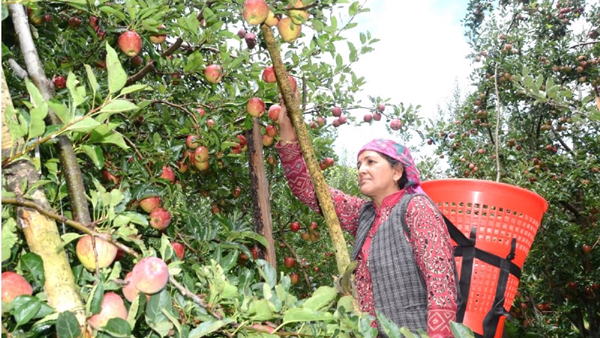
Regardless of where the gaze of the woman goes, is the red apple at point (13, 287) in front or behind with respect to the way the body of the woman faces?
in front

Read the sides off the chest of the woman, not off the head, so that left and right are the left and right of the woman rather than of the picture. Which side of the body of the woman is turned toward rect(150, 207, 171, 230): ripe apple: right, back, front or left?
front

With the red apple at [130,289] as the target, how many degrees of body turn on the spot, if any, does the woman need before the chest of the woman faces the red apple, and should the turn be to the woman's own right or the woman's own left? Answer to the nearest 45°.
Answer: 0° — they already face it

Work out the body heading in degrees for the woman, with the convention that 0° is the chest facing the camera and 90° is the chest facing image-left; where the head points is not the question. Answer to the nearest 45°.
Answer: approximately 45°

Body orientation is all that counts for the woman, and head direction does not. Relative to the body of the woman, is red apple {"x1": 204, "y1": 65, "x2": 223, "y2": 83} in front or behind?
in front

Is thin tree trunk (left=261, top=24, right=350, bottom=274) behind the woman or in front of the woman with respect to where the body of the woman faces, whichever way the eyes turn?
in front

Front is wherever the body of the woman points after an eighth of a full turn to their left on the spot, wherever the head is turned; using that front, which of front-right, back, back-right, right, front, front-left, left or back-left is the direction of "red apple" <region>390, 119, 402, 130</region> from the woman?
back
